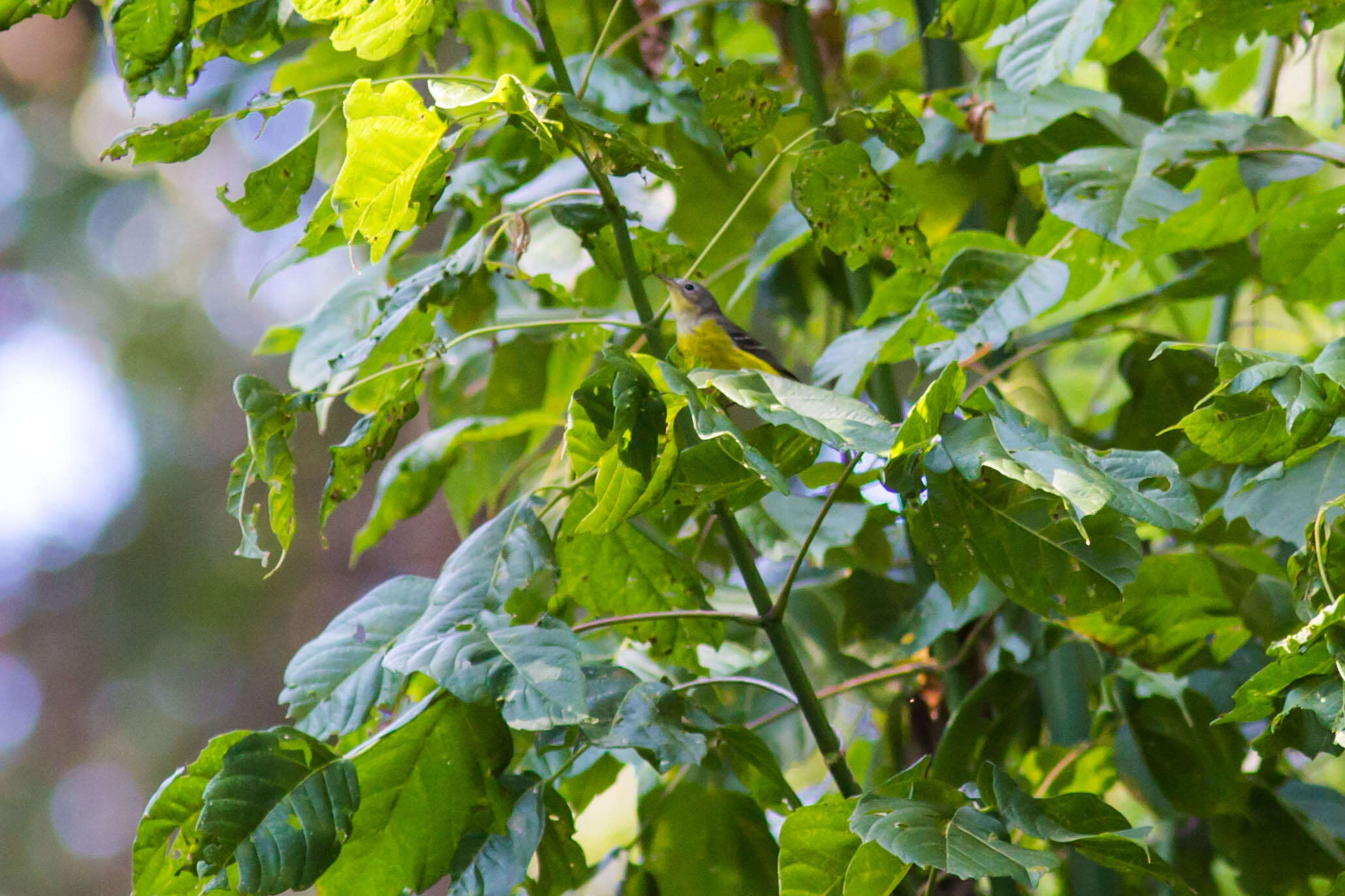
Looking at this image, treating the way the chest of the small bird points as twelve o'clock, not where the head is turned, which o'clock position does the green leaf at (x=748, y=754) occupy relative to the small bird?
The green leaf is roughly at 9 o'clock from the small bird.

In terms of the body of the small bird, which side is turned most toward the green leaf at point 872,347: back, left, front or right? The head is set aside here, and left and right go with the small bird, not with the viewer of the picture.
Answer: back

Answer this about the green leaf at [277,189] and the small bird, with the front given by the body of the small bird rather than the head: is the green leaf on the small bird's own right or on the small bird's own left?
on the small bird's own right

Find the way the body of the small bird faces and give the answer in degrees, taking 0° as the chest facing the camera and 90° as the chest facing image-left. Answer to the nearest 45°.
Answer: approximately 90°
